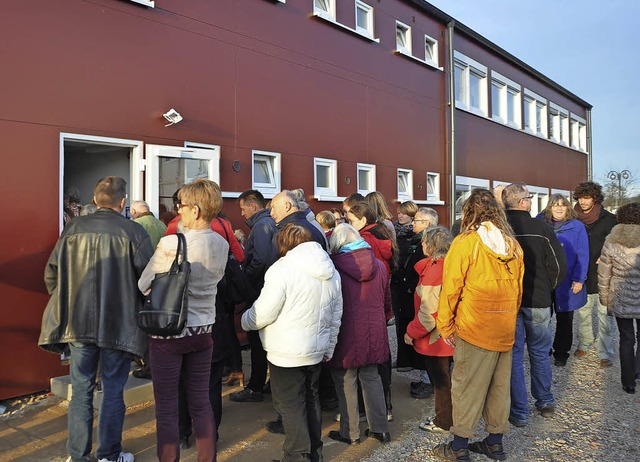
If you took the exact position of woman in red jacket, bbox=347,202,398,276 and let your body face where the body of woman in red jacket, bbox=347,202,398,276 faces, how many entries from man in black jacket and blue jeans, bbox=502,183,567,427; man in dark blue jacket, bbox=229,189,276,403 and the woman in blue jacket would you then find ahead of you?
1

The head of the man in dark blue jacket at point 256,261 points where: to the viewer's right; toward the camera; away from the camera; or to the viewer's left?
to the viewer's left

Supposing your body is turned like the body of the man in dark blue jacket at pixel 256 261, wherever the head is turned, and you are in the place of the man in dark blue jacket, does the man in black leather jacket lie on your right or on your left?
on your left

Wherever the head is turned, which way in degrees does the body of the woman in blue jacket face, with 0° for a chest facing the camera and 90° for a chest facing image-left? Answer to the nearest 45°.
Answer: approximately 45°

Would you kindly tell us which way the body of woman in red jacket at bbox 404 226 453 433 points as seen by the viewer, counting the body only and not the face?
to the viewer's left

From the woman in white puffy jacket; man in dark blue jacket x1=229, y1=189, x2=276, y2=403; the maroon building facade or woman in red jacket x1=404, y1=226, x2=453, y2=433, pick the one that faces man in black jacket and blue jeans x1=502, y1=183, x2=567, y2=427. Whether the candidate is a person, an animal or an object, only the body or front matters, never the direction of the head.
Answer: the maroon building facade

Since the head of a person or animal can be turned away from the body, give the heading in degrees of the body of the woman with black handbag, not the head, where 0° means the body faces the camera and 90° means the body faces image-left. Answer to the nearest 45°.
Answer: approximately 135°

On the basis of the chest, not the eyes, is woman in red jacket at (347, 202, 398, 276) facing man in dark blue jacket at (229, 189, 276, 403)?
yes

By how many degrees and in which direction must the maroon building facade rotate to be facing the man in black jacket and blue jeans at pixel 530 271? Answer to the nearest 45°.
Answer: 0° — it already faces them

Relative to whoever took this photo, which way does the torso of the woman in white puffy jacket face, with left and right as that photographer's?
facing away from the viewer and to the left of the viewer

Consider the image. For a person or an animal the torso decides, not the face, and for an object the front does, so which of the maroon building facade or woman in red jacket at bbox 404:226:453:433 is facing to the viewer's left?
the woman in red jacket

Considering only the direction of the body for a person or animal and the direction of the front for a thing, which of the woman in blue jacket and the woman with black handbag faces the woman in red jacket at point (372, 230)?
the woman in blue jacket

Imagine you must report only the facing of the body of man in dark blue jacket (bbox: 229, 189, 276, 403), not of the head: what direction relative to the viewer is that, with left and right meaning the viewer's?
facing to the left of the viewer
